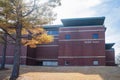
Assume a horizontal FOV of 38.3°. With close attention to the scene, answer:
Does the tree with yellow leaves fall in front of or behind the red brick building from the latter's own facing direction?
in front

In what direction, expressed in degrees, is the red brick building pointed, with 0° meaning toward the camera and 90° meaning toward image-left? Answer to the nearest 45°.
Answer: approximately 0°
